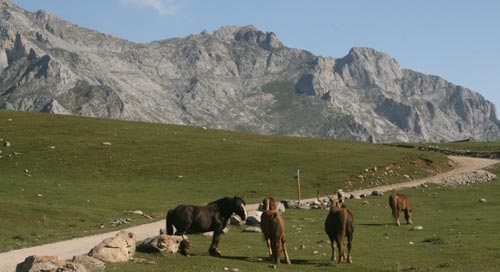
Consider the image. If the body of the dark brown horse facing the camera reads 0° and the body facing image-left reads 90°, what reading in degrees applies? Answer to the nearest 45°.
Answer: approximately 270°

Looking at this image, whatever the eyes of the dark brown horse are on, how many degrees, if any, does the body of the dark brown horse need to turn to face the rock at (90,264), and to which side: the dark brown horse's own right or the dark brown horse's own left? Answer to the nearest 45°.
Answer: approximately 135° to the dark brown horse's own right

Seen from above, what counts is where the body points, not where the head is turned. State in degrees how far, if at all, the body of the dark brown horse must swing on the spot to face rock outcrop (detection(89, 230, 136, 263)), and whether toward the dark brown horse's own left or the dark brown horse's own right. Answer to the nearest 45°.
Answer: approximately 135° to the dark brown horse's own right

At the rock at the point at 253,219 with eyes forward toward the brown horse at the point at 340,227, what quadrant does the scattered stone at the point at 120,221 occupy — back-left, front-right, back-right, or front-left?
back-right

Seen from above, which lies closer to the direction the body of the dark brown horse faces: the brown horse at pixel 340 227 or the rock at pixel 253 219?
the brown horse

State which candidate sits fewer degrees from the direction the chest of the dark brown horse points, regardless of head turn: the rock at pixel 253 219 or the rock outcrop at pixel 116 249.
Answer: the rock

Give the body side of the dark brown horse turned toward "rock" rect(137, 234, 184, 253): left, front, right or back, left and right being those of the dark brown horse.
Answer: back

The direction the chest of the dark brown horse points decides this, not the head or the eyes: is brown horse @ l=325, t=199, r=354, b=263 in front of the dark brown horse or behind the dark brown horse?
in front

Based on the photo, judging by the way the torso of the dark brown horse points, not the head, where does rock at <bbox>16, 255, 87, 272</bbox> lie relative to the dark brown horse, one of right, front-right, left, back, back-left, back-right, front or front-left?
back-right

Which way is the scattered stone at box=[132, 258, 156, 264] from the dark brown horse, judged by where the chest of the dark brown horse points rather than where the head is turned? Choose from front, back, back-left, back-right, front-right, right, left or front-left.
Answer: back-right

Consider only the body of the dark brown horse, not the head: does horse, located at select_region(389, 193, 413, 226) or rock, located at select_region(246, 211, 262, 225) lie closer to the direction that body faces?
the horse

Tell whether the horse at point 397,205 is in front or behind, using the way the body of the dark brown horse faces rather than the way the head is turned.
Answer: in front
